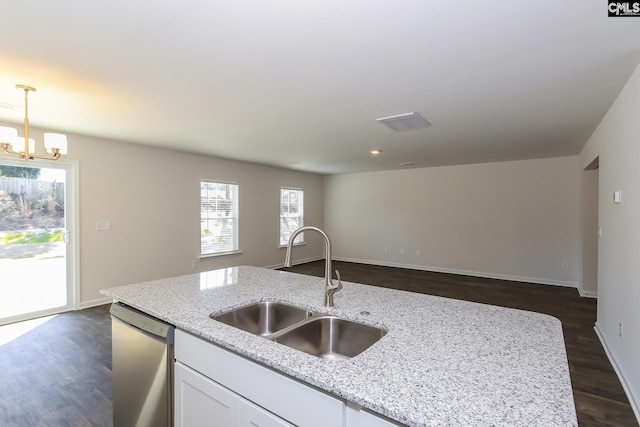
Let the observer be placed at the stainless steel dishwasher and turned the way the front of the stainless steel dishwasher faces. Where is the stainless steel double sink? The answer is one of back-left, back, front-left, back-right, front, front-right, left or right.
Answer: left

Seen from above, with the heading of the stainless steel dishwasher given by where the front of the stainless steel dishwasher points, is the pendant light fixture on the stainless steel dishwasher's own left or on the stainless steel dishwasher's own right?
on the stainless steel dishwasher's own right

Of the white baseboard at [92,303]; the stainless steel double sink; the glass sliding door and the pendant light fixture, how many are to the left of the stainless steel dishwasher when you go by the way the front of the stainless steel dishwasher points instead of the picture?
1

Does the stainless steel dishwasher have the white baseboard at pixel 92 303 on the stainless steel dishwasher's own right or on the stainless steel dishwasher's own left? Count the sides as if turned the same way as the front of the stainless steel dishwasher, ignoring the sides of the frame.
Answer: on the stainless steel dishwasher's own right

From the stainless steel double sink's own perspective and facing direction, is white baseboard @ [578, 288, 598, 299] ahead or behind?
behind

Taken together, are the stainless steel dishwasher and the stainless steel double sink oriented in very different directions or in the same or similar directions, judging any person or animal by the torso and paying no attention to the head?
same or similar directions

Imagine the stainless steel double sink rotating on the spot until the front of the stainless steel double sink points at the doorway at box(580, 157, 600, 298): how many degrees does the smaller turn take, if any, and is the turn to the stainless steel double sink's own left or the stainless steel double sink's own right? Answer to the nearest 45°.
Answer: approximately 180°

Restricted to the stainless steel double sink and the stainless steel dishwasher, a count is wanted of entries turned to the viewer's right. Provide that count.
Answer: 0

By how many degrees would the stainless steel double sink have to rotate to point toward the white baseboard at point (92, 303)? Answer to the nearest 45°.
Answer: approximately 90° to its right

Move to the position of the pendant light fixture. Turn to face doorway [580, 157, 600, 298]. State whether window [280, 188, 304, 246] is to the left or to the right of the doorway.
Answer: left

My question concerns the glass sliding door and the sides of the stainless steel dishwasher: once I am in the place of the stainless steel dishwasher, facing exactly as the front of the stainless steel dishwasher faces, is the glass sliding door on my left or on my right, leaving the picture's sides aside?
on my right

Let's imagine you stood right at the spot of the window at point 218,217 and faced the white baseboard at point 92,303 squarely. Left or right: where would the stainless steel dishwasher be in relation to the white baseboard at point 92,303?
left
